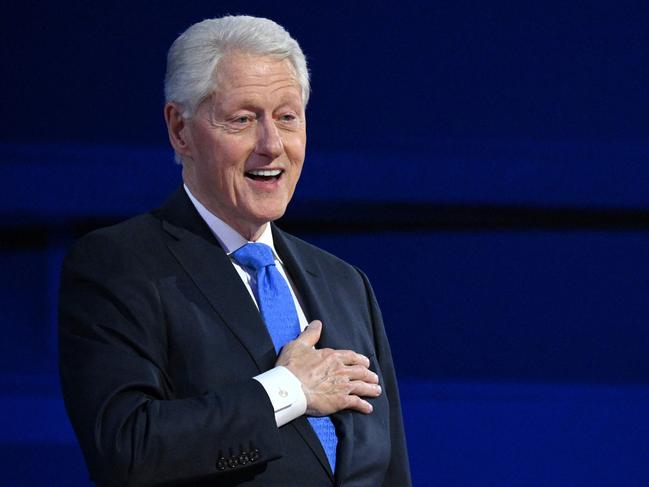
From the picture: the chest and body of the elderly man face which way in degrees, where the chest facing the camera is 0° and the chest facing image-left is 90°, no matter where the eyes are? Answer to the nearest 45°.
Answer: approximately 315°
